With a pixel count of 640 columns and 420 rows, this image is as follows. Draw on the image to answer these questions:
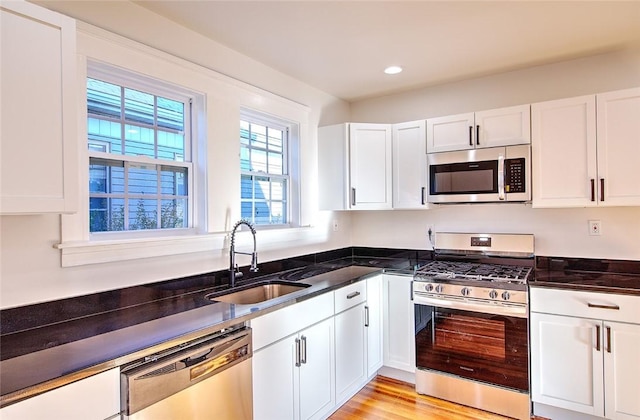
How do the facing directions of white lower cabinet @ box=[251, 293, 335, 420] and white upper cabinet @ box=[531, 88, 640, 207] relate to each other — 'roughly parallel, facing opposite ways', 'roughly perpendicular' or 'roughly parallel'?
roughly perpendicular

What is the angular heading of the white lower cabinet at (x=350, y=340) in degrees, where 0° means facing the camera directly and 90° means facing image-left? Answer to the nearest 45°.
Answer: approximately 315°

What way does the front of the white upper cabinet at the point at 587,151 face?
toward the camera

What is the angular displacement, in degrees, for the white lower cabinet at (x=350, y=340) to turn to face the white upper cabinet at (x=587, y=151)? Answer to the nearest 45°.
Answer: approximately 45° to its left

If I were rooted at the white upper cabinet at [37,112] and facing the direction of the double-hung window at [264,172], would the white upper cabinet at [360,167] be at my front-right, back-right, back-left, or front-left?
front-right

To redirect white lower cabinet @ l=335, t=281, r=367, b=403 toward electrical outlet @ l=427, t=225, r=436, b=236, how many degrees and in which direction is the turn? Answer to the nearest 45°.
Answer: approximately 90° to its left

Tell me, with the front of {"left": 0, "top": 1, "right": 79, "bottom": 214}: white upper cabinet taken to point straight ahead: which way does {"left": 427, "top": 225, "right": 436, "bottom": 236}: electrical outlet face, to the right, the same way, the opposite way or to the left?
to the right

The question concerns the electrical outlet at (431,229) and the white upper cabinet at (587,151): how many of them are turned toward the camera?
2

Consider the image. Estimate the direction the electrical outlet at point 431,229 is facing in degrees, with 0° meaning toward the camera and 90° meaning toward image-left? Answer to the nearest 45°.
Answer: approximately 0°

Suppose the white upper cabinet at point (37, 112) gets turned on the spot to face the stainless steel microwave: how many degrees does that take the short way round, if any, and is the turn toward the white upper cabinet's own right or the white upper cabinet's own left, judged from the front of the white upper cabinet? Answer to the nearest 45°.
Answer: approximately 45° to the white upper cabinet's own left

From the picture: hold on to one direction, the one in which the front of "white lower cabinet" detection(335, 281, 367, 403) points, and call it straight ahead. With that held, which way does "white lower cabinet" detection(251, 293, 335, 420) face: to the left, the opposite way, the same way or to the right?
the same way

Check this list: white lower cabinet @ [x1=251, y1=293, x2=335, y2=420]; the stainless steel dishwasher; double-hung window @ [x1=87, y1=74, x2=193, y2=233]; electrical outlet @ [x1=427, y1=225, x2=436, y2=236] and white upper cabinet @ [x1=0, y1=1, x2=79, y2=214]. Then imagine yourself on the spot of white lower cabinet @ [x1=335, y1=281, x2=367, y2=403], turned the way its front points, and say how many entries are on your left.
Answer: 1
